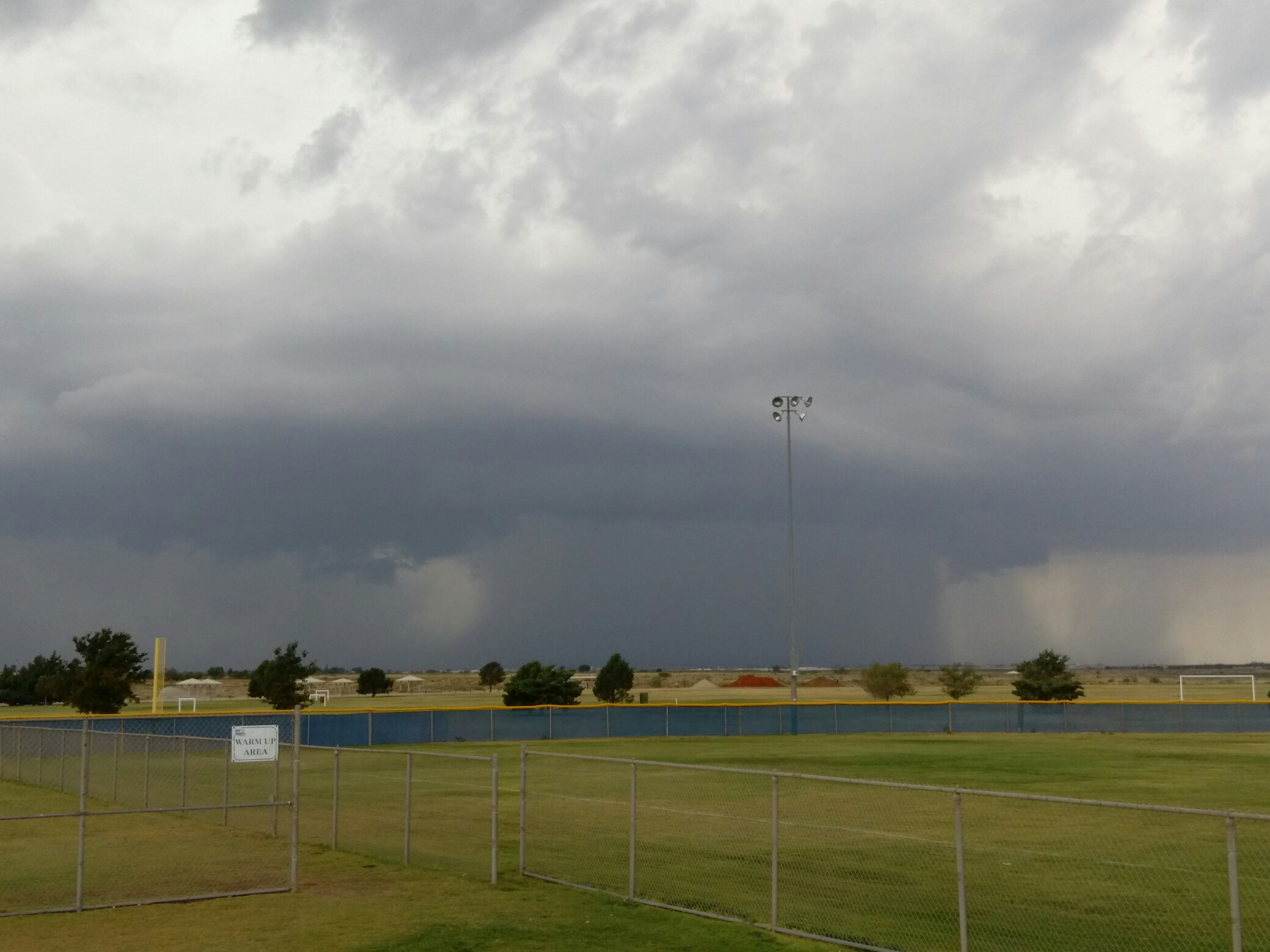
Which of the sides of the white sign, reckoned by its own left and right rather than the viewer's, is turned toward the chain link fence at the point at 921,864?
left

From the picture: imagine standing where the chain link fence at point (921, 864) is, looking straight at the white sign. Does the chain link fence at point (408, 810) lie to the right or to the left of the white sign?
right

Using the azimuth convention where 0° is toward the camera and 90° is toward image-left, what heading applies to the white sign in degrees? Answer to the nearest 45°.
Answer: approximately 0°

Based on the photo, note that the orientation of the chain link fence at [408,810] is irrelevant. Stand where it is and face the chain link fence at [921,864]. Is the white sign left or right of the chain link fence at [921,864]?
right
